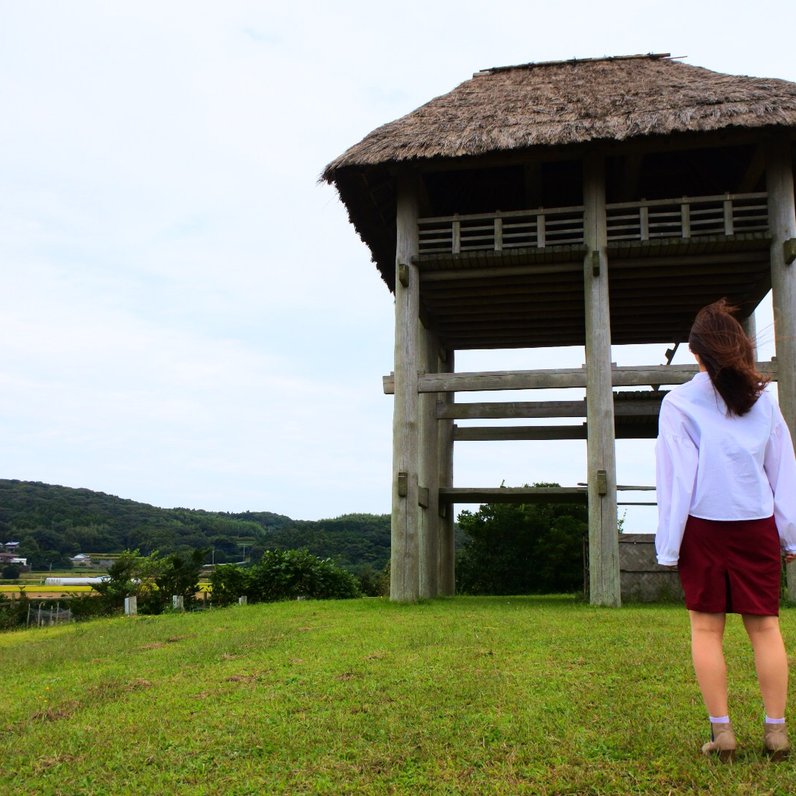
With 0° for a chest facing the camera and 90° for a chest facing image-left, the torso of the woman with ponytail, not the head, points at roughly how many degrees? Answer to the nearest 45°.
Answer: approximately 180°

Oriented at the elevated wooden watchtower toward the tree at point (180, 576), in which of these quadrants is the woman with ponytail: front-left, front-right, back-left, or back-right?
back-left

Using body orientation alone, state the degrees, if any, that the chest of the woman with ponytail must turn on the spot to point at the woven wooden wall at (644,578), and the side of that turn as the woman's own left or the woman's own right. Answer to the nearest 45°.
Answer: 0° — they already face it

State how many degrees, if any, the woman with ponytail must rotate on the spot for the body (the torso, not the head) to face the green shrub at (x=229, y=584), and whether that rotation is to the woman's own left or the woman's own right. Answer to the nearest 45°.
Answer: approximately 45° to the woman's own left
